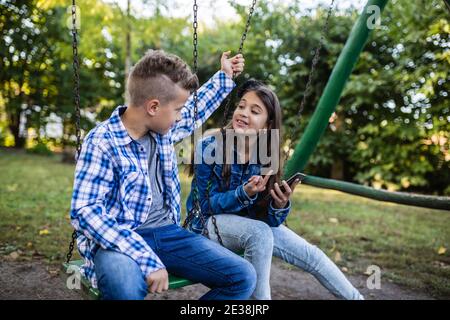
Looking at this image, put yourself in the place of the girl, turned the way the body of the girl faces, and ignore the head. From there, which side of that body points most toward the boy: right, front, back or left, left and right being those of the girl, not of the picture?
right

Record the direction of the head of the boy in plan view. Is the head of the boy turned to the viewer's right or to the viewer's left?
to the viewer's right

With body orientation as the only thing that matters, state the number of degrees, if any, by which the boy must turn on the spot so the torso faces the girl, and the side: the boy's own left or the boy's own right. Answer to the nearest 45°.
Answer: approximately 90° to the boy's own left

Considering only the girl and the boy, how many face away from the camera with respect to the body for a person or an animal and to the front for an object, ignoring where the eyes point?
0

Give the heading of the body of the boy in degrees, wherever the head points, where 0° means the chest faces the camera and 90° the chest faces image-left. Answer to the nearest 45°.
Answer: approximately 315°

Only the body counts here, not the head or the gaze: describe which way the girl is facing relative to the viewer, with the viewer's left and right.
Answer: facing the viewer and to the right of the viewer

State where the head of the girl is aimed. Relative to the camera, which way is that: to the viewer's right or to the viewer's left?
to the viewer's left
